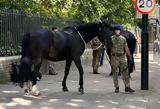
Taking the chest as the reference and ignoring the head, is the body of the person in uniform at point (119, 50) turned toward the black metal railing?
no

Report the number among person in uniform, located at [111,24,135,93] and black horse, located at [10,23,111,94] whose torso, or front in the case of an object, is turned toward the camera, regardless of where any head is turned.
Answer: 1

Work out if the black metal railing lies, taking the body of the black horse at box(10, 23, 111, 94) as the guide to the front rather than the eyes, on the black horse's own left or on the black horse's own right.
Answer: on the black horse's own left

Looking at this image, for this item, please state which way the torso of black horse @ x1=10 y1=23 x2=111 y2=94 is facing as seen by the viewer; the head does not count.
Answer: to the viewer's right

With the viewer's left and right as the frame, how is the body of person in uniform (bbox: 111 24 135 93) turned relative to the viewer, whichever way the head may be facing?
facing the viewer

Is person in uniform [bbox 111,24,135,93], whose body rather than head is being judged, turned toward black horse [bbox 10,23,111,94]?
no

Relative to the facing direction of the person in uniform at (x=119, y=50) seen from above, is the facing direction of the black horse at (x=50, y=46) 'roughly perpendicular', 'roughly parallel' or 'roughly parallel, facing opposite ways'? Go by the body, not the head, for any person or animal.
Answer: roughly perpendicular

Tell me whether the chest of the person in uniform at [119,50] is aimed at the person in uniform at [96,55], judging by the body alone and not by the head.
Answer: no

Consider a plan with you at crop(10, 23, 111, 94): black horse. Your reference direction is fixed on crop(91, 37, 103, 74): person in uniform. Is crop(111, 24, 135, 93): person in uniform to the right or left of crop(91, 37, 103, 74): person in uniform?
right

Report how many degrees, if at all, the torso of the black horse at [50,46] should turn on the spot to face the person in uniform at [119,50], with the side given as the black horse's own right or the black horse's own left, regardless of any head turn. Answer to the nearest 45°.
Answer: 0° — it already faces them

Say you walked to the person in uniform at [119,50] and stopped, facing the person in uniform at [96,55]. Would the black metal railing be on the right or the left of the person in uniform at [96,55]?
left
